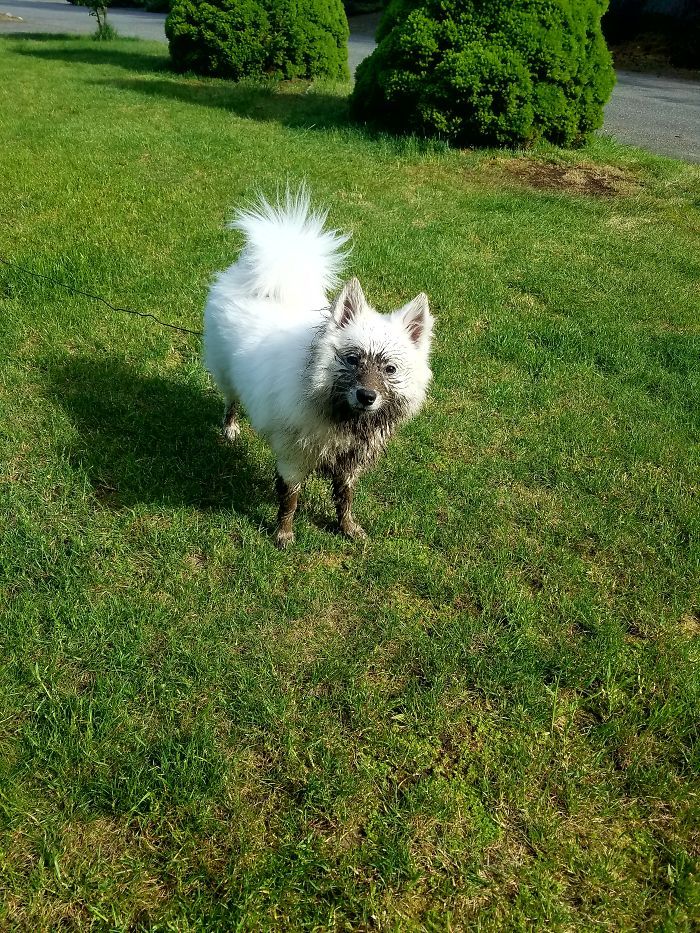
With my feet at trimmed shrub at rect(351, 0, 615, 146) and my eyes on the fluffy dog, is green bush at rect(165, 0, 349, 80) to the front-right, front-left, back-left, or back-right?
back-right

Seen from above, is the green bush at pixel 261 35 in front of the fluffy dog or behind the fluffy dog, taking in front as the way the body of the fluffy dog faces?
behind

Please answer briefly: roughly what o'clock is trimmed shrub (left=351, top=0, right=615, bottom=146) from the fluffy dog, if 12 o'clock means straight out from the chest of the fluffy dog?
The trimmed shrub is roughly at 8 o'clock from the fluffy dog.

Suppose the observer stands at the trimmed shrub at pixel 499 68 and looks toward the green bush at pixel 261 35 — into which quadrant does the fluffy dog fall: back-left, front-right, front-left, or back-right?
back-left

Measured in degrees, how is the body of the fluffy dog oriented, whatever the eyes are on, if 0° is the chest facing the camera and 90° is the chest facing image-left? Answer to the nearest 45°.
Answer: approximately 315°
